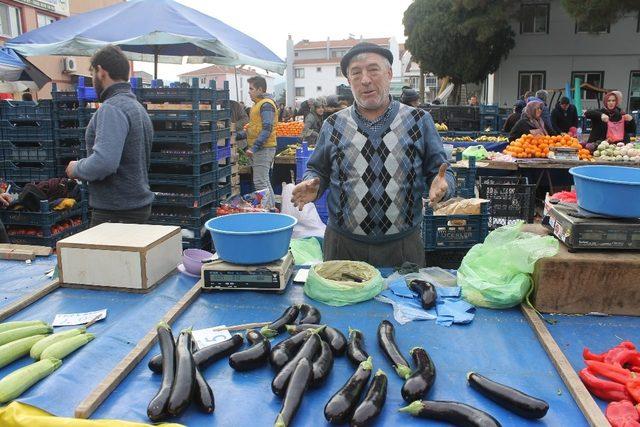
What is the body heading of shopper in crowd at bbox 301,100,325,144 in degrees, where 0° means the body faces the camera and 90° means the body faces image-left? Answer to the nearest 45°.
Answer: approximately 315°

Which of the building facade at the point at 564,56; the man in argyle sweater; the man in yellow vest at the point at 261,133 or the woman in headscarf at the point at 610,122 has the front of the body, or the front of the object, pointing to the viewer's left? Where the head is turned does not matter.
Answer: the man in yellow vest

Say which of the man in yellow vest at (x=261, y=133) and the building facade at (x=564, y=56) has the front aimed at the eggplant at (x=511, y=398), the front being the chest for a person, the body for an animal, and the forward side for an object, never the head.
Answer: the building facade

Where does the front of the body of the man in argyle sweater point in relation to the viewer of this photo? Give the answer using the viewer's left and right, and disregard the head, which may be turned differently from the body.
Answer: facing the viewer

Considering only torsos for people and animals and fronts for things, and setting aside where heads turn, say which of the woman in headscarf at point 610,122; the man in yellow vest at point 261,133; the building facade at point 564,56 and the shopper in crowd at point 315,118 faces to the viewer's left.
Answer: the man in yellow vest at point 261,133

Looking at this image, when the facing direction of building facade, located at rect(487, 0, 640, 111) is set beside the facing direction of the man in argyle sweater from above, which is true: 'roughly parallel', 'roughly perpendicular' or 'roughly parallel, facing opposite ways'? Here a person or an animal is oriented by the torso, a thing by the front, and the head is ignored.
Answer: roughly parallel

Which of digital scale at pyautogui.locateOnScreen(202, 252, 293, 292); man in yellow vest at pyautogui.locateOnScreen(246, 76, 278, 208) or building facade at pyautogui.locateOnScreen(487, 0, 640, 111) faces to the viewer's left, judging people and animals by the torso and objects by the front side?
the man in yellow vest

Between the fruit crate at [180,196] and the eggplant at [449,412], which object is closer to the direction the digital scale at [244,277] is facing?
the eggplant

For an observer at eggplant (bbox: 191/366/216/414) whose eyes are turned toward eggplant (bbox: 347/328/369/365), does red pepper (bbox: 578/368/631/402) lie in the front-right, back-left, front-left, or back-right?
front-right

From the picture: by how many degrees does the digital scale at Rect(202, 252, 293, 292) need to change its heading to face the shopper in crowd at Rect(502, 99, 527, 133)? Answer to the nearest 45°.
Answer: approximately 135° to its left

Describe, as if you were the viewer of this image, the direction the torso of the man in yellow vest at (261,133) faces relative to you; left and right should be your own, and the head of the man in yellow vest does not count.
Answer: facing to the left of the viewer

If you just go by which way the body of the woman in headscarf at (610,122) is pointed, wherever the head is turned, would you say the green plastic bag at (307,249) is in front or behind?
in front

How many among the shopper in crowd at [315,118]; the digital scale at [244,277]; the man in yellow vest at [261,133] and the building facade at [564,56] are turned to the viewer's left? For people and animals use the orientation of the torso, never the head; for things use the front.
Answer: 1

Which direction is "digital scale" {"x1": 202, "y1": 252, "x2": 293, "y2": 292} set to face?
toward the camera

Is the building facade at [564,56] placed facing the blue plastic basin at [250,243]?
yes

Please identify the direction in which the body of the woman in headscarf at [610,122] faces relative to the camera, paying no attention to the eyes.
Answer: toward the camera
